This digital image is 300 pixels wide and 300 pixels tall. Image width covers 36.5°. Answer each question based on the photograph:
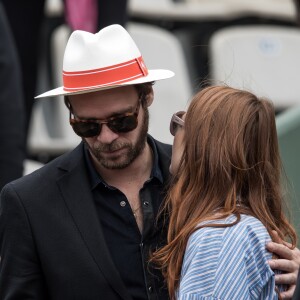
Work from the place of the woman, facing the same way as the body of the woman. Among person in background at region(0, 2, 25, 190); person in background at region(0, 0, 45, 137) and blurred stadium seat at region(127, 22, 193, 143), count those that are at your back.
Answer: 0

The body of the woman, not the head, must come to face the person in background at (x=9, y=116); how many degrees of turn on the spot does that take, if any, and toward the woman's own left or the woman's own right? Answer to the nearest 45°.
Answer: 0° — they already face them

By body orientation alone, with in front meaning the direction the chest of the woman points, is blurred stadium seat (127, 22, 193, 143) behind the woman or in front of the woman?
in front

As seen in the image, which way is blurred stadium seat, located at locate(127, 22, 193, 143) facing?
toward the camera

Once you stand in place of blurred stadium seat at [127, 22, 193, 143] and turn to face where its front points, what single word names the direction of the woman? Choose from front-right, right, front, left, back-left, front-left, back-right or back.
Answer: front

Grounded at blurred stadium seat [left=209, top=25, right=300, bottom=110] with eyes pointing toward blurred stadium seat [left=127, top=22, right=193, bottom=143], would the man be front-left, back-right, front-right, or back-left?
front-left

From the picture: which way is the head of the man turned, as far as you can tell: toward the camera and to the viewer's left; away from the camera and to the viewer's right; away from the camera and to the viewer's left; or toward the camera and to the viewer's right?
toward the camera and to the viewer's right

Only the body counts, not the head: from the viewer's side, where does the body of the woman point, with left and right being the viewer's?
facing away from the viewer and to the left of the viewer

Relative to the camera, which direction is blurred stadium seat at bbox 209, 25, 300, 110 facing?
toward the camera

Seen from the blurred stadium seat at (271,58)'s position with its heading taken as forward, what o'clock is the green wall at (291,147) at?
the green wall at (291,147) is roughly at 12 o'clock from the blurred stadium seat at (271,58).

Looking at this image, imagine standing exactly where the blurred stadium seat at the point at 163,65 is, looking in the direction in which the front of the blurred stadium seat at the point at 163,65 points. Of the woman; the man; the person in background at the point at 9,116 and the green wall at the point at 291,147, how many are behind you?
0

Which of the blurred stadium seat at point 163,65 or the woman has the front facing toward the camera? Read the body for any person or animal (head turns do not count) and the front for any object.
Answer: the blurred stadium seat

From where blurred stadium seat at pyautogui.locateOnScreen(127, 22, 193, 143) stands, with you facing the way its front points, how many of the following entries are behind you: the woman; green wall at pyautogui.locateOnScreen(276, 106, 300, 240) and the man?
0

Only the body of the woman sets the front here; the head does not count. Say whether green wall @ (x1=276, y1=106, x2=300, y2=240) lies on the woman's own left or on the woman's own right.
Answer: on the woman's own right

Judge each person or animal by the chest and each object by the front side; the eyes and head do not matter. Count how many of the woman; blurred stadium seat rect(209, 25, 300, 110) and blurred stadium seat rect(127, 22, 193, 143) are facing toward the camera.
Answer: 2
